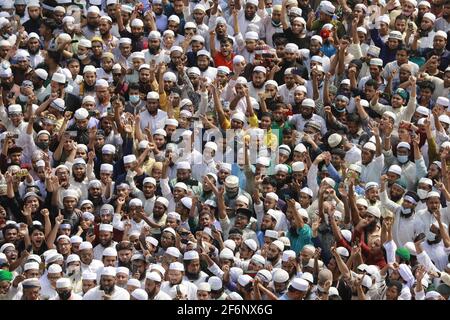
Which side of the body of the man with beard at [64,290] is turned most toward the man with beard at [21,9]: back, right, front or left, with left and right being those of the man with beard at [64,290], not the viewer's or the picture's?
back

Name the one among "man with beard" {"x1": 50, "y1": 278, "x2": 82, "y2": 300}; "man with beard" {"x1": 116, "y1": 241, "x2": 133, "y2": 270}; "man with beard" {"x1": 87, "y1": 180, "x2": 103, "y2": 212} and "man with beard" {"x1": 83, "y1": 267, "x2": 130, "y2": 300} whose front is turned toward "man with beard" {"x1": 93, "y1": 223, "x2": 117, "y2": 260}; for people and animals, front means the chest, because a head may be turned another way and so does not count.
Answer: "man with beard" {"x1": 87, "y1": 180, "x2": 103, "y2": 212}

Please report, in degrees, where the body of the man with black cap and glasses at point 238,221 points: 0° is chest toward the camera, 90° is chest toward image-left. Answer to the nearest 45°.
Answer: approximately 45°

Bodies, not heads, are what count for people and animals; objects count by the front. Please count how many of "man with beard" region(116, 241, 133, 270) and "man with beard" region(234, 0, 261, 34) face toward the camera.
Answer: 2

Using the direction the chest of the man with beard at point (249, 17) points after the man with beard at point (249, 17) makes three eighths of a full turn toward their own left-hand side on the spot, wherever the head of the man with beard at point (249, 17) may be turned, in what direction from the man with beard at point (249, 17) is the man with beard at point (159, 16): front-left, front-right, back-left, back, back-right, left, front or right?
back-left

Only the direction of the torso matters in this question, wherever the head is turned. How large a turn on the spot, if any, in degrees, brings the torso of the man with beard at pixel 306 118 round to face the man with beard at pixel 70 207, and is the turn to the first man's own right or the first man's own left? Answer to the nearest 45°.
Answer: approximately 45° to the first man's own right

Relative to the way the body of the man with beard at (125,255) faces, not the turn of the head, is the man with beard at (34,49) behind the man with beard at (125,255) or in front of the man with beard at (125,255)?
behind

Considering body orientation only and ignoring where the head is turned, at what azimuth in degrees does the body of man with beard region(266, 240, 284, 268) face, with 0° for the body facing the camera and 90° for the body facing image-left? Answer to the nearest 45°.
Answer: approximately 45°

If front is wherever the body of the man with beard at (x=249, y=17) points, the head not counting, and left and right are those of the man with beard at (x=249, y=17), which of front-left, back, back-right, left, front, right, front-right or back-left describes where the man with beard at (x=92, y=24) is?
right
